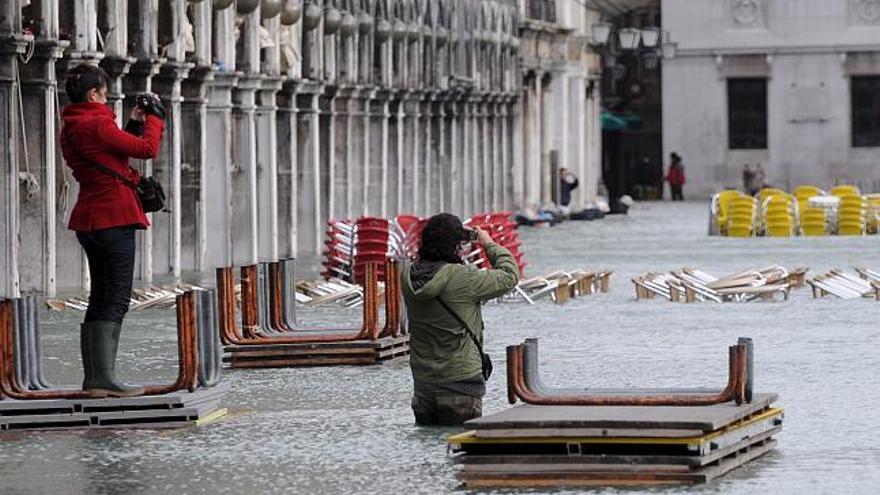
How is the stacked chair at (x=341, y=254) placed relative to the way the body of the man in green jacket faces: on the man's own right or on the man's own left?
on the man's own left

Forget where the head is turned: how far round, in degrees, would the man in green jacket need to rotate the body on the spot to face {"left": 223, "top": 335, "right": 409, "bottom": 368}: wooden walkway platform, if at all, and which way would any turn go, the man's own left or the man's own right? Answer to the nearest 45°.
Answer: approximately 45° to the man's own left

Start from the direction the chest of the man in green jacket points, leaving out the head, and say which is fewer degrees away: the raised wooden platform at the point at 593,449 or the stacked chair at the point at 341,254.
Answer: the stacked chair

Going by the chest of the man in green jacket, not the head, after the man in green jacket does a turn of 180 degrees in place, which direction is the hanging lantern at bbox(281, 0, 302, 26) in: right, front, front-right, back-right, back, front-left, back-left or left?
back-right

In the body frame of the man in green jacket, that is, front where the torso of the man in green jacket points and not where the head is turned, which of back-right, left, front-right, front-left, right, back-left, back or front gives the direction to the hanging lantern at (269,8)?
front-left

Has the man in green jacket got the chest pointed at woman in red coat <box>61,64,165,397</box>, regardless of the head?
no

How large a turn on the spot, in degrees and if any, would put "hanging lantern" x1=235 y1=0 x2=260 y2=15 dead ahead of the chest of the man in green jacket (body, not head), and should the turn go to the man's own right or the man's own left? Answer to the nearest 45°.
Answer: approximately 45° to the man's own left

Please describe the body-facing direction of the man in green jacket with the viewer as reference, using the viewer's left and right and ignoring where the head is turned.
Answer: facing away from the viewer and to the right of the viewer
